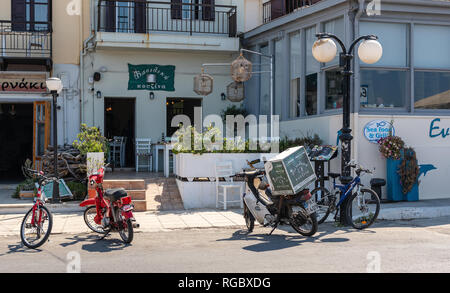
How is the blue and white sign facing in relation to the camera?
toward the camera

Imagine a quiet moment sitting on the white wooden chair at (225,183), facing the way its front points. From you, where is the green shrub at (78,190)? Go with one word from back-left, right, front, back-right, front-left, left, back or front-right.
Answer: back-right

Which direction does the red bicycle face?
toward the camera

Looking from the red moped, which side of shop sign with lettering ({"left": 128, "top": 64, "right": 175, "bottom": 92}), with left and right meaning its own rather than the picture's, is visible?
front

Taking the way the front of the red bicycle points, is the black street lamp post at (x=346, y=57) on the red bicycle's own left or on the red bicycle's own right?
on the red bicycle's own left

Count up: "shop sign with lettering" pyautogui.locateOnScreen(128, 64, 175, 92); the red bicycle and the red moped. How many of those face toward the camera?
2

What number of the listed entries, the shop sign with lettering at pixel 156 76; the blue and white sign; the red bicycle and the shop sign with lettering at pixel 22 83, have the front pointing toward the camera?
4

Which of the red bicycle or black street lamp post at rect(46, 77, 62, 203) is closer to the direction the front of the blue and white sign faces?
the red bicycle

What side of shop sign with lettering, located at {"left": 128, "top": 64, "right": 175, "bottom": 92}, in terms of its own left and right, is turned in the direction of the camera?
front

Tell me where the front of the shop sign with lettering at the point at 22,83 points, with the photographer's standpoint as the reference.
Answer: facing the viewer

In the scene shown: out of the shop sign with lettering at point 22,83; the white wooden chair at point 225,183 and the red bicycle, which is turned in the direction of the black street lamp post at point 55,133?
the shop sign with lettering

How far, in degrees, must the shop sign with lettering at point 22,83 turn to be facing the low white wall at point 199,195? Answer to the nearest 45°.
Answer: approximately 45° to its left

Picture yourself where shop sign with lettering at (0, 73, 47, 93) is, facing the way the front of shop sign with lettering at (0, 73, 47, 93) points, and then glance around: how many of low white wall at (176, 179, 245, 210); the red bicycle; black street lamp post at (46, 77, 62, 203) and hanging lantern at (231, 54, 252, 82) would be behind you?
0
